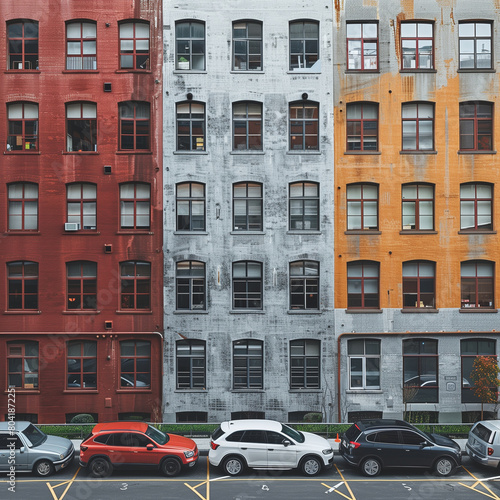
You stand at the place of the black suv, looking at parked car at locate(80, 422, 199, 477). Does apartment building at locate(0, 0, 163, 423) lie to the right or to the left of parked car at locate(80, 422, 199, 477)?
right

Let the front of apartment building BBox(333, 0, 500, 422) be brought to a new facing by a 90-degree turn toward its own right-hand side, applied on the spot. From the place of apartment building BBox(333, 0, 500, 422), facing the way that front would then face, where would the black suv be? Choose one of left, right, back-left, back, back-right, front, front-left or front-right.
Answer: left

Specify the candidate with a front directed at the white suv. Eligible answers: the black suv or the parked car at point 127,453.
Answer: the parked car

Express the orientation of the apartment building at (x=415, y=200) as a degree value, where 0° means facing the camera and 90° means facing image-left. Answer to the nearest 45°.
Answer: approximately 0°

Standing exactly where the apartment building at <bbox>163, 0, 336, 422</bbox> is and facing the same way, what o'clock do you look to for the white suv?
The white suv is roughly at 12 o'clock from the apartment building.

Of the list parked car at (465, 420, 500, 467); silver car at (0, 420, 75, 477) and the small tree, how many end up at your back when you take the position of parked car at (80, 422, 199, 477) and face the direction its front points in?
1

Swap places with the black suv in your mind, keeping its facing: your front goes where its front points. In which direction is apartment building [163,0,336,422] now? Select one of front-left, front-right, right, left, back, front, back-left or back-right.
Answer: back-left

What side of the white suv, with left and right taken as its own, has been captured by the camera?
right

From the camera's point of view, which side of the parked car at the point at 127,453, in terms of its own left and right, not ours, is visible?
right

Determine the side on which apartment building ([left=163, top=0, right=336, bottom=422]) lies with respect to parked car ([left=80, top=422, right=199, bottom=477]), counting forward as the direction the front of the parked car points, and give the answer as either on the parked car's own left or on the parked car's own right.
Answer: on the parked car's own left

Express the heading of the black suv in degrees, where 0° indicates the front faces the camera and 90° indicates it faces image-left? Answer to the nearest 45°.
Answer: approximately 270°

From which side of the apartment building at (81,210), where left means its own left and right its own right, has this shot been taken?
front

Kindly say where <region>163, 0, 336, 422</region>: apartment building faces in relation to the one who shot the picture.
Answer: facing the viewer

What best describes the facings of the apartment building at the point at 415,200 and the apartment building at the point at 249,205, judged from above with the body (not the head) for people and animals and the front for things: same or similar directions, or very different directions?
same or similar directions

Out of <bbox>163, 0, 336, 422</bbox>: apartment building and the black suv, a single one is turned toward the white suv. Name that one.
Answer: the apartment building
